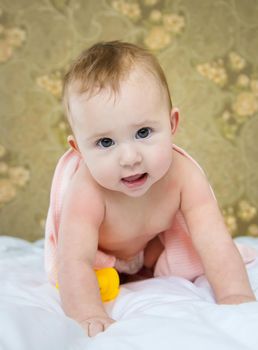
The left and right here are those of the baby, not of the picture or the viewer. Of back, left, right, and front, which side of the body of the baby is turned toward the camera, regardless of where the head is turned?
front

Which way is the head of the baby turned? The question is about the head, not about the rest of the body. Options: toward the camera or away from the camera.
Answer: toward the camera
